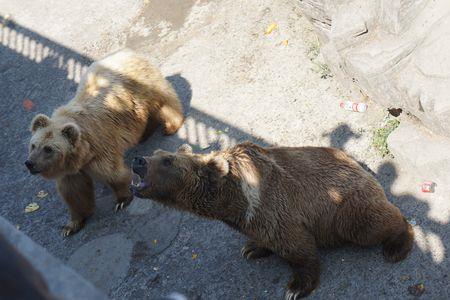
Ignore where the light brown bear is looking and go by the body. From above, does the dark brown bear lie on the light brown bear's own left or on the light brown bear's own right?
on the light brown bear's own left

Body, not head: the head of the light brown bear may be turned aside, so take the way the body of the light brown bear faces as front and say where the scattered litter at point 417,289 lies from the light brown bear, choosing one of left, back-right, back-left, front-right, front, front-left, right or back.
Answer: left

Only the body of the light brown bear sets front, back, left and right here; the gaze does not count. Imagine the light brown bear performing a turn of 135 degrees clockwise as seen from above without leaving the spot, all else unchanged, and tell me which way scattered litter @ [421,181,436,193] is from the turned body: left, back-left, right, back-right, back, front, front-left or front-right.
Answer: back-right

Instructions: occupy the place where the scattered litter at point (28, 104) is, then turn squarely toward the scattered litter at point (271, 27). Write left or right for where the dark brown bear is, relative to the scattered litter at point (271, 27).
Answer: right

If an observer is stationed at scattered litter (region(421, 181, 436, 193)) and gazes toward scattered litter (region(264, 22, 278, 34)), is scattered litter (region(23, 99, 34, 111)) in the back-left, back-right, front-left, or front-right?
front-left

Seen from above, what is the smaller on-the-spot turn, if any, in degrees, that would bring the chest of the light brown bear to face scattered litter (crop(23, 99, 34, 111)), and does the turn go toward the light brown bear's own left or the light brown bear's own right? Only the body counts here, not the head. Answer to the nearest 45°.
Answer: approximately 90° to the light brown bear's own right

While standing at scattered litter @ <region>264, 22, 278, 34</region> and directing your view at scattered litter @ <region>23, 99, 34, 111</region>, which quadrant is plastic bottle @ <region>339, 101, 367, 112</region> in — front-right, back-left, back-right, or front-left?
back-left

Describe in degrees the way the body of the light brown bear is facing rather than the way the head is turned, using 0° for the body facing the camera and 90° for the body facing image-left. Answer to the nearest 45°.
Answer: approximately 45°

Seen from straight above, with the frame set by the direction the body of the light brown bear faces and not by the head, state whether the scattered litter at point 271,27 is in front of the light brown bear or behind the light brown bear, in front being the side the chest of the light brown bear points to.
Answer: behind

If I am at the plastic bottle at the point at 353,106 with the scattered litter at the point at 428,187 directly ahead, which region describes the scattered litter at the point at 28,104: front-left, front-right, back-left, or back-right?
back-right

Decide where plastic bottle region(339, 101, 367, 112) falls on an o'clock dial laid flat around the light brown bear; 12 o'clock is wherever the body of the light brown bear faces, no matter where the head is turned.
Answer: The plastic bottle is roughly at 8 o'clock from the light brown bear.
